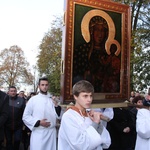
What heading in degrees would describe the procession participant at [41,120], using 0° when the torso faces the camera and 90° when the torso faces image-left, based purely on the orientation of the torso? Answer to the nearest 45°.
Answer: approximately 315°

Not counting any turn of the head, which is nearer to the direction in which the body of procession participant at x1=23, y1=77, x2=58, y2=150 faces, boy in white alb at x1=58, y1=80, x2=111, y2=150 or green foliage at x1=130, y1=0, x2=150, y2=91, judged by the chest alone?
the boy in white alb
